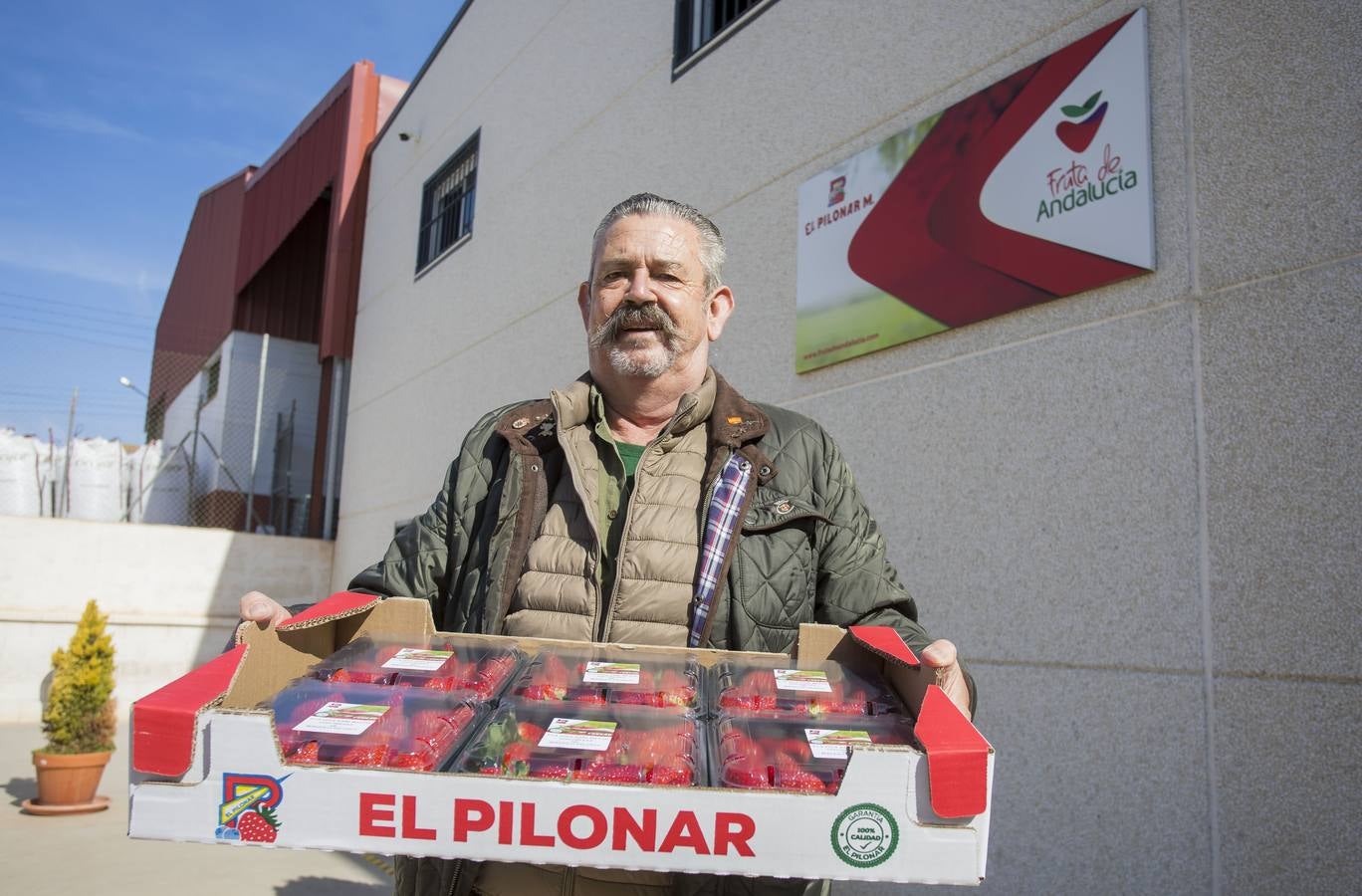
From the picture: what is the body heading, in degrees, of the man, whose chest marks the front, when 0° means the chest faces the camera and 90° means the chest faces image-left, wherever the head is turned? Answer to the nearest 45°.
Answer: approximately 0°

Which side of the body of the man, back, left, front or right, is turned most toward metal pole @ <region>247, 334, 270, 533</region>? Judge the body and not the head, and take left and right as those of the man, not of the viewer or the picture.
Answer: back

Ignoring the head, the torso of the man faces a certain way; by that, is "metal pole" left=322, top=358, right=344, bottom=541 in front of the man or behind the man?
behind

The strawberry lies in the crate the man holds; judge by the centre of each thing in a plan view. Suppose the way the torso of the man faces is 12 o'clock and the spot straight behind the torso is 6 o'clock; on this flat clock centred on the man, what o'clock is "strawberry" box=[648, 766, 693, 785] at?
The strawberry is roughly at 12 o'clock from the man.
